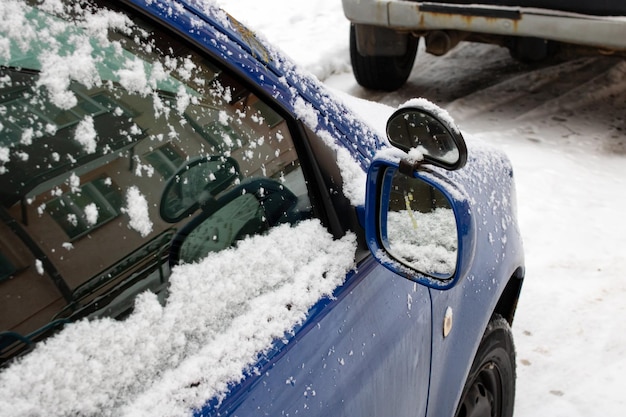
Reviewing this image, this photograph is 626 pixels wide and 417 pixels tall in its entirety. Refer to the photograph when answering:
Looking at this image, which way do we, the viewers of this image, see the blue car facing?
facing away from the viewer and to the right of the viewer

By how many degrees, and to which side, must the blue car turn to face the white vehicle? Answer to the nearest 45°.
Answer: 0° — it already faces it
